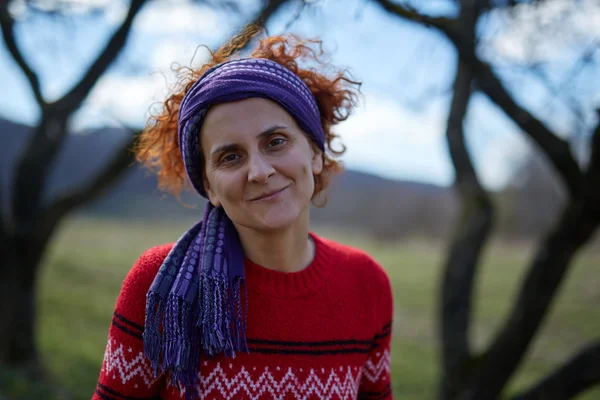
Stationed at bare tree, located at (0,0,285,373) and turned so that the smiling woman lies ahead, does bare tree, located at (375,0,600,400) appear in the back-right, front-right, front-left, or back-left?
front-left

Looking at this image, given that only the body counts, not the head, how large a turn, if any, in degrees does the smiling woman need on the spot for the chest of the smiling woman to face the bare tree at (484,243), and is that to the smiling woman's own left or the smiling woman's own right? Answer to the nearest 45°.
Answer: approximately 135° to the smiling woman's own left

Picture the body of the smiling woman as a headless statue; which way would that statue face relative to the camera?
toward the camera

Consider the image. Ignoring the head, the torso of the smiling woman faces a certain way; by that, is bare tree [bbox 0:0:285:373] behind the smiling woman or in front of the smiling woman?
behind
